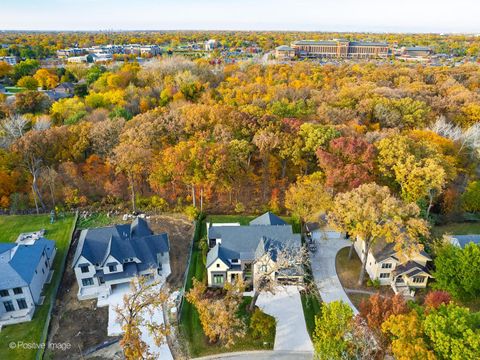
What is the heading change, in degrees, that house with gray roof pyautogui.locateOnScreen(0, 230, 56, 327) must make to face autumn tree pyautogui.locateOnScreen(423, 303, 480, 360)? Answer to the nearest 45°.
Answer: approximately 45° to its left

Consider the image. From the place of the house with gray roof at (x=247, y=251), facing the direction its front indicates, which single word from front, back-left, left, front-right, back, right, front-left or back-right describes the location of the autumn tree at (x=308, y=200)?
back-left

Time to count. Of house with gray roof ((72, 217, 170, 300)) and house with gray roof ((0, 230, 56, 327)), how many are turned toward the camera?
2

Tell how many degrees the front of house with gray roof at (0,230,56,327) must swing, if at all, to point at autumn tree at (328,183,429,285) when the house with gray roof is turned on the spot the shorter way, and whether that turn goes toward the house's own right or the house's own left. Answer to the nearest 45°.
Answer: approximately 45° to the house's own left

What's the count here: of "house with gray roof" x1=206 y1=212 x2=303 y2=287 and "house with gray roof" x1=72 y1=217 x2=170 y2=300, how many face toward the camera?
2

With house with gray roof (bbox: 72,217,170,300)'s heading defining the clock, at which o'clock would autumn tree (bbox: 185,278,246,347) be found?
The autumn tree is roughly at 11 o'clock from the house with gray roof.

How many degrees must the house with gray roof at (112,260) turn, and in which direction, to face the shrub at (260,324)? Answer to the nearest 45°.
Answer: approximately 45° to its left

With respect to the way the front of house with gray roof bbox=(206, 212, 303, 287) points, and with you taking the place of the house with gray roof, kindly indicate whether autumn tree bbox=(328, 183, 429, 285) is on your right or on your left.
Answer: on your left

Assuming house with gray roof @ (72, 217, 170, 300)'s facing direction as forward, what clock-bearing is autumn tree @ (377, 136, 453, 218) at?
The autumn tree is roughly at 9 o'clock from the house with gray roof.

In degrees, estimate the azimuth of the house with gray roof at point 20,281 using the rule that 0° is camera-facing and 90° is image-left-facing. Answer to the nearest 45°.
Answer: approximately 0°

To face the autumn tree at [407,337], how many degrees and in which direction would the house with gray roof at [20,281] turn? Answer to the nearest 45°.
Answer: approximately 45° to its left

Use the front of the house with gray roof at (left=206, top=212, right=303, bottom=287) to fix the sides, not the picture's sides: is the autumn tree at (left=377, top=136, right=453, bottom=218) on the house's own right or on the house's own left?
on the house's own left

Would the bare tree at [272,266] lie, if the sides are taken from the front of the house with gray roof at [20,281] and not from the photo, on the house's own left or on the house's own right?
on the house's own left

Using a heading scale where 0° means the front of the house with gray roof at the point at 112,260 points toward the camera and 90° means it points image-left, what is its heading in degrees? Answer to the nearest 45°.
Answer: approximately 0°
